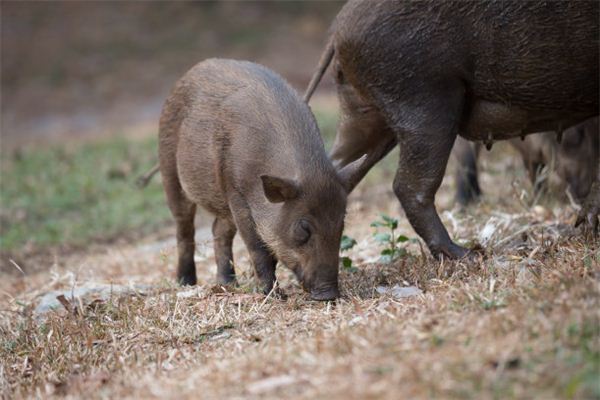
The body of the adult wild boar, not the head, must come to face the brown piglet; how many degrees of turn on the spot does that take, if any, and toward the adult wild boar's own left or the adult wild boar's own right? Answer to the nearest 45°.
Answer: approximately 180°

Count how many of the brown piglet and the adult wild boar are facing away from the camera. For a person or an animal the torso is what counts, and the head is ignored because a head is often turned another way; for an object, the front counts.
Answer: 0

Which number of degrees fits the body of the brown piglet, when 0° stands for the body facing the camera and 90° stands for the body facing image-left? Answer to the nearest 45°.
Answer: approximately 315°

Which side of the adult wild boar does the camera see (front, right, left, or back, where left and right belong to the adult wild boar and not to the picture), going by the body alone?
right
